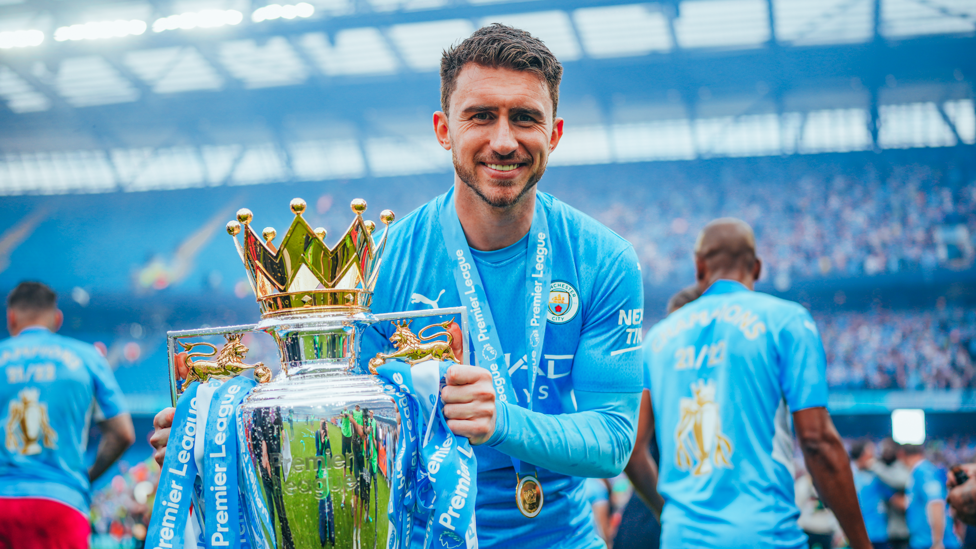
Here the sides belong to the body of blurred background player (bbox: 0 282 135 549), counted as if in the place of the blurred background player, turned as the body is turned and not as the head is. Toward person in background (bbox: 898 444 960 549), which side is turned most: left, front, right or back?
right

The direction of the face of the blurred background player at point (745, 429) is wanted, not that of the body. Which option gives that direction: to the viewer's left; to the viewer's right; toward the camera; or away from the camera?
away from the camera

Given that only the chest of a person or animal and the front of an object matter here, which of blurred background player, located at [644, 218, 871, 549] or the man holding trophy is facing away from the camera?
the blurred background player

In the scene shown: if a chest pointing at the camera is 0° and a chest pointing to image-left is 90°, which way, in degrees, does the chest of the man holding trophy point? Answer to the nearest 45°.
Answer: approximately 0°

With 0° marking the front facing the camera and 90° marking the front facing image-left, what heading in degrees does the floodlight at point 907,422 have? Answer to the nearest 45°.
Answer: approximately 0°

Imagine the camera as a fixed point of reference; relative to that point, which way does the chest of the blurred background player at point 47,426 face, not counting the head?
away from the camera

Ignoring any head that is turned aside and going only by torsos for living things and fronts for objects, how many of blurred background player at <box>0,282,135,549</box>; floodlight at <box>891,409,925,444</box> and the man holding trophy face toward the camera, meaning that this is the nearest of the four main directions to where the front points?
2

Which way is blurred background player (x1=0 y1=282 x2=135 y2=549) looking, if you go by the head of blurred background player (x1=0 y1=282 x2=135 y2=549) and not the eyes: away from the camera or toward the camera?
away from the camera

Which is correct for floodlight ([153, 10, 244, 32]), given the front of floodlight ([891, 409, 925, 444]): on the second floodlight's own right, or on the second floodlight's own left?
on the second floodlight's own right

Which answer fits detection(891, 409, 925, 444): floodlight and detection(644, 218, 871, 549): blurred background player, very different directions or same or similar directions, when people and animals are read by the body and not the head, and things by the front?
very different directions

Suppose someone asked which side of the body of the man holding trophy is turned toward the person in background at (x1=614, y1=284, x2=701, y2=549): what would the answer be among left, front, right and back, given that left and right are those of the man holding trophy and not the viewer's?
back

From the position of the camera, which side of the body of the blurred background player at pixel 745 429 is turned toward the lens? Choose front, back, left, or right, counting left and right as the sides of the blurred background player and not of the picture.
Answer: back

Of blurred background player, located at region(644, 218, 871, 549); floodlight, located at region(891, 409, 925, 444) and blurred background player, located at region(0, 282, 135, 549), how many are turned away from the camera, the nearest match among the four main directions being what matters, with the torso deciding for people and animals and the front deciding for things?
2

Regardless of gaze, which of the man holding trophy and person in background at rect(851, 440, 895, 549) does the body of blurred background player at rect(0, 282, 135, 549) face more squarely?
the person in background

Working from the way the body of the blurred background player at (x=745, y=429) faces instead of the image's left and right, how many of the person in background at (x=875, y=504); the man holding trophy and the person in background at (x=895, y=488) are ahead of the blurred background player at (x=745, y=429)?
2

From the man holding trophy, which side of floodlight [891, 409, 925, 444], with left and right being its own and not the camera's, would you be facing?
front

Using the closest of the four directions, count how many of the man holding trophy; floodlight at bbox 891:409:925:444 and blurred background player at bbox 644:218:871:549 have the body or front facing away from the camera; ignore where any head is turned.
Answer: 1
